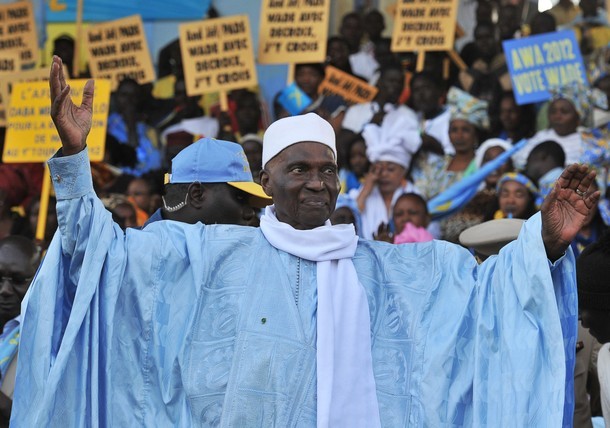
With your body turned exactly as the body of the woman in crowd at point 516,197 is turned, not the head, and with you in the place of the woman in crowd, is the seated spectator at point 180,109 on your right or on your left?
on your right

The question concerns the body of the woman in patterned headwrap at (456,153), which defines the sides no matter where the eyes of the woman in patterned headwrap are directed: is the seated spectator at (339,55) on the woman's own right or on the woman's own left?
on the woman's own right

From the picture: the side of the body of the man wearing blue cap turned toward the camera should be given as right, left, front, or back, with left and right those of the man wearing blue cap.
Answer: right

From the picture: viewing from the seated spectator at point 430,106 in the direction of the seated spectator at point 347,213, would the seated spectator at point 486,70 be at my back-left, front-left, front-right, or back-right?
back-left

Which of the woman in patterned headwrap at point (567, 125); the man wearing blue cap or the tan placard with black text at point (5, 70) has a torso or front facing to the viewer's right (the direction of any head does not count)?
the man wearing blue cap

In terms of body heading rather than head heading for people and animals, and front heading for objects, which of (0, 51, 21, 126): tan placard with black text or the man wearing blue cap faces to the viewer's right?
the man wearing blue cap

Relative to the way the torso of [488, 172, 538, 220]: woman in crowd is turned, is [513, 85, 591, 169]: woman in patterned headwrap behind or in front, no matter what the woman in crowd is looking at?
behind

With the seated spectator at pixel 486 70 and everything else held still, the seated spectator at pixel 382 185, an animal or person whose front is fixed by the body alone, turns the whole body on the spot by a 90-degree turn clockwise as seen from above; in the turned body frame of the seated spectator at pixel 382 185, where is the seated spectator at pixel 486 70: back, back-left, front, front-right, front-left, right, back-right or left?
right

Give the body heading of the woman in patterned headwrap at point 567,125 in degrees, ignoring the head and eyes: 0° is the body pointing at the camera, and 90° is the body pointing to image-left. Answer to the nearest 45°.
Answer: approximately 45°

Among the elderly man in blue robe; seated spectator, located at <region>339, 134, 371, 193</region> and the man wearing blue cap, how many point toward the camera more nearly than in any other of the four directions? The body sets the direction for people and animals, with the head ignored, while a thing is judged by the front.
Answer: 2
